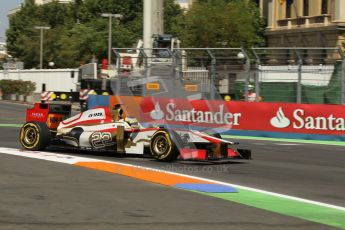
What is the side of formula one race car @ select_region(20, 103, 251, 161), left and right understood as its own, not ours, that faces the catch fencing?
left

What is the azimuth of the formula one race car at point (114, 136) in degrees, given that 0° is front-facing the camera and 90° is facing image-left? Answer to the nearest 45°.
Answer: approximately 315°
